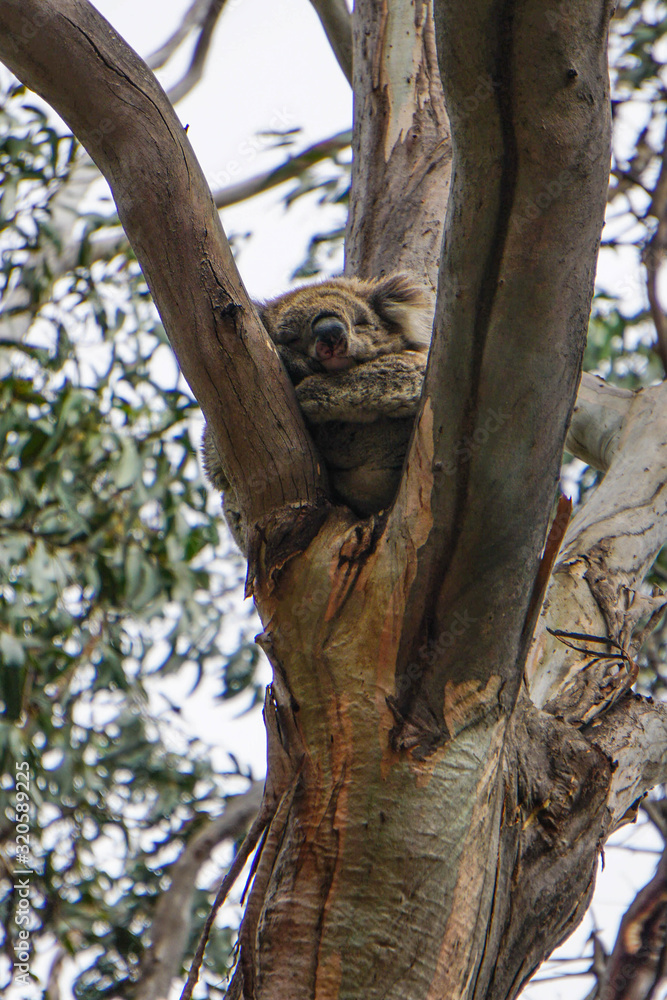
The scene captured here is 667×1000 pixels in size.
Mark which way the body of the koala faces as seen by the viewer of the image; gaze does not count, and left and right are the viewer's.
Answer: facing the viewer
